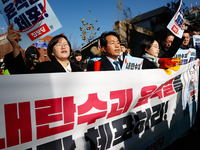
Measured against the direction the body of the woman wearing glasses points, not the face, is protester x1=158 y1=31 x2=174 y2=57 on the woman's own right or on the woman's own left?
on the woman's own left

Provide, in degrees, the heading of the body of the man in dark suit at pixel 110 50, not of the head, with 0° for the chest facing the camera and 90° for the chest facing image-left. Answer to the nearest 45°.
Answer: approximately 315°

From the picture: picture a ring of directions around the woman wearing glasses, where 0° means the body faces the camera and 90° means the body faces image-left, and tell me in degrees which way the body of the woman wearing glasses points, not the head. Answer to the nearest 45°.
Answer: approximately 315°

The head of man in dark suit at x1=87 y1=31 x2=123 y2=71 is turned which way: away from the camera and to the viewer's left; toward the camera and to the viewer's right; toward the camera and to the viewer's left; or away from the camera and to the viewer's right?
toward the camera and to the viewer's right

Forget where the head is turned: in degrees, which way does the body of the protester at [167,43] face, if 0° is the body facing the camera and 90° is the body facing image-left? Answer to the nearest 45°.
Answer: approximately 315°

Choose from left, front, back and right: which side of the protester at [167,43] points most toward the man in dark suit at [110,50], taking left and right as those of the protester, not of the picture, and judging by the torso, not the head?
right
